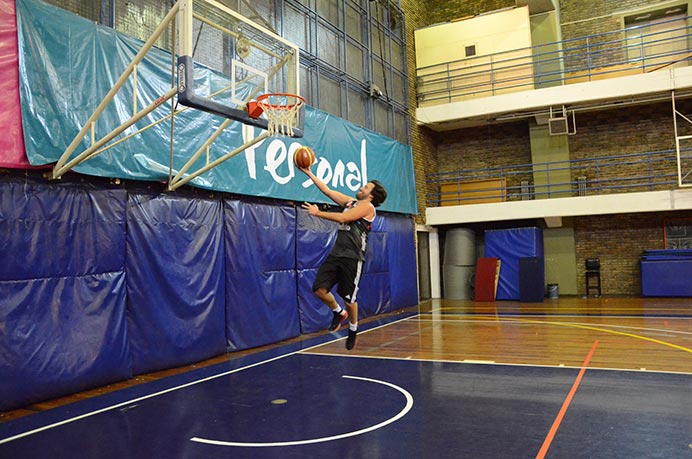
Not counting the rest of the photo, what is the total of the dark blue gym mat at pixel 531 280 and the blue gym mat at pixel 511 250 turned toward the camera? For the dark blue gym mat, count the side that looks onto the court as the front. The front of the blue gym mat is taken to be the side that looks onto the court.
2

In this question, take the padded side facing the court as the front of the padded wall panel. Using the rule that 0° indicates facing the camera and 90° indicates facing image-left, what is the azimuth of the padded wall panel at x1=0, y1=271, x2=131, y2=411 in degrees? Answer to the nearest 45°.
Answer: approximately 315°

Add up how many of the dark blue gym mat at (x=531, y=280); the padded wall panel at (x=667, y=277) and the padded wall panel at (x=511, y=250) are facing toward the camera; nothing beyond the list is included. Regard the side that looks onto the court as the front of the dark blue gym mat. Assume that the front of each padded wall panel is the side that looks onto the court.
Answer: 3

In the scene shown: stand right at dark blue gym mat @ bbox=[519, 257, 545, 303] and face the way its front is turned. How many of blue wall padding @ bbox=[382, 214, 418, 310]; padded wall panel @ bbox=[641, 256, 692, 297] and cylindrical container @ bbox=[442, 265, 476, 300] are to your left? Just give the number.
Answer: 1

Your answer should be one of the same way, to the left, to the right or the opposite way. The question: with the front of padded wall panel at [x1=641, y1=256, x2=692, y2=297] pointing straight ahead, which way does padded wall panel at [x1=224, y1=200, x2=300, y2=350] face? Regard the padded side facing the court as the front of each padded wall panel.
to the left

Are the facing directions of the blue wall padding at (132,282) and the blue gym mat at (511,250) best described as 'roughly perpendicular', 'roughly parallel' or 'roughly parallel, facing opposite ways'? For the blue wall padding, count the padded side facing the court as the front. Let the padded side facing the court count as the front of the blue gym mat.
roughly perpendicular

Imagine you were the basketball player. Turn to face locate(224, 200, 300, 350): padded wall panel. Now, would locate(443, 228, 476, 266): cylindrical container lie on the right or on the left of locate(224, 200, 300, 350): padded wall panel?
right

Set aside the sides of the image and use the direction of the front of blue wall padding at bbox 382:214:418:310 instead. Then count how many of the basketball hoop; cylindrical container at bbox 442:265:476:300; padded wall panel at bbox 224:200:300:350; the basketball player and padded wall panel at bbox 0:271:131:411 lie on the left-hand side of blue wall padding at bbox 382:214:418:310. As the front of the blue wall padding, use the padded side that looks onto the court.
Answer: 1

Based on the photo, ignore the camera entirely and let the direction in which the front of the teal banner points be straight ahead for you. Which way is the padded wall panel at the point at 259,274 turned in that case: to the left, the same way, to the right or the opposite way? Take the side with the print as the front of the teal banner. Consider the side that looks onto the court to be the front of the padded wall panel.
the same way

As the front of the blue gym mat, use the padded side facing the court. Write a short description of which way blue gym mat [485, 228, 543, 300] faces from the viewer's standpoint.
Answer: facing the viewer

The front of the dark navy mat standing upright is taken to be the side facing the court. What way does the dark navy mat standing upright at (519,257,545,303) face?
toward the camera

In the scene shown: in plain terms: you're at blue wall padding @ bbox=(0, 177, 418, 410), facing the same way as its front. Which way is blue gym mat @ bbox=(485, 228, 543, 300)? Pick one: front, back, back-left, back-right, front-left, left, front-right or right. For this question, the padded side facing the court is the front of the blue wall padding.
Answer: left

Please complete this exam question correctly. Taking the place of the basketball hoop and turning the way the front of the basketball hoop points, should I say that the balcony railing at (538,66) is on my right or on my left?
on my left

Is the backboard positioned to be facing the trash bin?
no

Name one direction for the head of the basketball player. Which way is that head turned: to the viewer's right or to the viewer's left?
to the viewer's left

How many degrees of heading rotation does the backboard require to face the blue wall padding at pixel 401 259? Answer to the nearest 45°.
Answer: approximately 90° to its left

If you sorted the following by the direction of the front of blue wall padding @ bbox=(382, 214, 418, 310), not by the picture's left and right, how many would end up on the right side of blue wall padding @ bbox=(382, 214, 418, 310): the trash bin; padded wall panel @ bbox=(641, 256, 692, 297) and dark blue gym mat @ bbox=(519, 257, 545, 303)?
0

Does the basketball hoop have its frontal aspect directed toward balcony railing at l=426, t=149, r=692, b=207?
no

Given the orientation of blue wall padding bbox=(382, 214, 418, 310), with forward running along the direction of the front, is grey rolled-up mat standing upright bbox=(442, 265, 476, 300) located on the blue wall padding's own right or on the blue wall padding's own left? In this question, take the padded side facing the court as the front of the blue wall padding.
on the blue wall padding's own left
